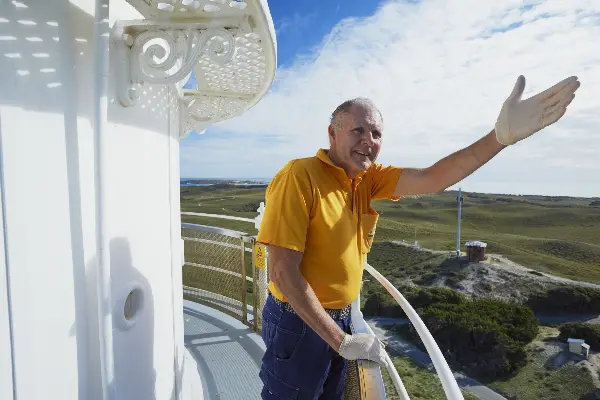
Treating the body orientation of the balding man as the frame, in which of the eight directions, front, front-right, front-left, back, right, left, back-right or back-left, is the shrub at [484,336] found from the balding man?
back-left

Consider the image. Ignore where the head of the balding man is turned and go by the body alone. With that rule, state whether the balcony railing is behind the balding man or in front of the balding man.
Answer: behind

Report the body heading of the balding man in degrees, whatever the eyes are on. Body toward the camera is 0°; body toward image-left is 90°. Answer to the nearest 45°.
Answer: approximately 315°

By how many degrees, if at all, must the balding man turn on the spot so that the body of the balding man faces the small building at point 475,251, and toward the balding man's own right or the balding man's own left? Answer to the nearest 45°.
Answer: approximately 135° to the balding man's own left

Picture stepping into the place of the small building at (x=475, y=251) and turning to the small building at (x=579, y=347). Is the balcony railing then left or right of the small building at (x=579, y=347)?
right

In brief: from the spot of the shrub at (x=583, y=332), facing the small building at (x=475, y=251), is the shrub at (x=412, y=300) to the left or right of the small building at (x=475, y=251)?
left

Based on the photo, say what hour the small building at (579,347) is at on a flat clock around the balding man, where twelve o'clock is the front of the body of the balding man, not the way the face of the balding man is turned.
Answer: The small building is roughly at 8 o'clock from the balding man.
